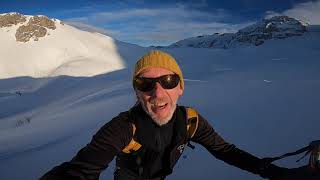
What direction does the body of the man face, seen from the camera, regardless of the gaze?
toward the camera

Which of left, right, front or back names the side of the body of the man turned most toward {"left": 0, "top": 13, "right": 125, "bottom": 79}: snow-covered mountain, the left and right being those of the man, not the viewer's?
back
